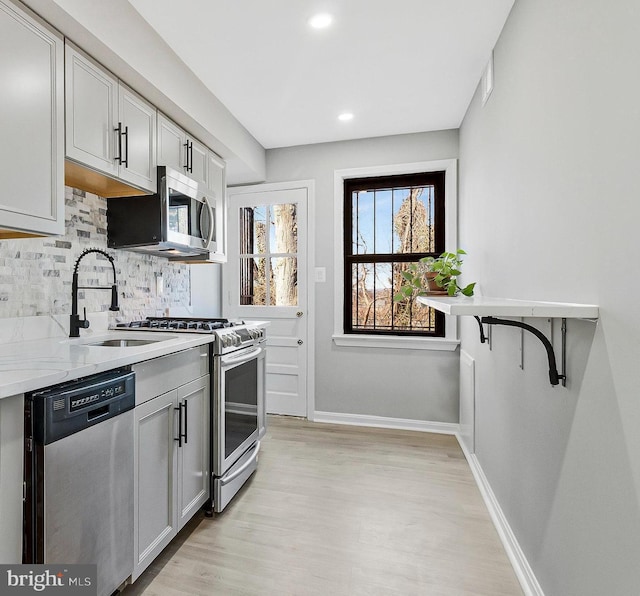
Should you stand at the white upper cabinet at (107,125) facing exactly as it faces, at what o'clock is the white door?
The white door is roughly at 9 o'clock from the white upper cabinet.

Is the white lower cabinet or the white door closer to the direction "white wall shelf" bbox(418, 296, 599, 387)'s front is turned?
the white lower cabinet

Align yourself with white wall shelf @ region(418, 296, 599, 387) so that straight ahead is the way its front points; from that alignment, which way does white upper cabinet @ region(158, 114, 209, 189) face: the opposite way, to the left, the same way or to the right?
the opposite way

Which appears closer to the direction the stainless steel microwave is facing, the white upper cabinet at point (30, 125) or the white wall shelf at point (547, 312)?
the white wall shelf

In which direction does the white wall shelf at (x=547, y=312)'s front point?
to the viewer's left

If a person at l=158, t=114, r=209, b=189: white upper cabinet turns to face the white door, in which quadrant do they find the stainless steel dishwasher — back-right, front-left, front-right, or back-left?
back-right

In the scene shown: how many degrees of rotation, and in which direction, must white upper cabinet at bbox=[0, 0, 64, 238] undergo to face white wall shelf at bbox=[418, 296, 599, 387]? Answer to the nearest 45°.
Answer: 0° — it already faces it
